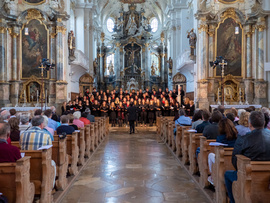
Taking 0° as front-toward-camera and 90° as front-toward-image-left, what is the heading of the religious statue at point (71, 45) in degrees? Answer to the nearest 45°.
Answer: approximately 315°

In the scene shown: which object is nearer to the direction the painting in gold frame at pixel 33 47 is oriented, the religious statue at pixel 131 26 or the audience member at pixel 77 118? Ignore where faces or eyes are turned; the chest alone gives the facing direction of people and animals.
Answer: the audience member

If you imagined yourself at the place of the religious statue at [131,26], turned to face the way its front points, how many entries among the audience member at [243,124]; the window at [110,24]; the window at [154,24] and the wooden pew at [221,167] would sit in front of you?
2

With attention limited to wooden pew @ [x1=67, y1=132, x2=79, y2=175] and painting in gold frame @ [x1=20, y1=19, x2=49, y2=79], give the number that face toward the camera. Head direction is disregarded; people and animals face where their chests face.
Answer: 1

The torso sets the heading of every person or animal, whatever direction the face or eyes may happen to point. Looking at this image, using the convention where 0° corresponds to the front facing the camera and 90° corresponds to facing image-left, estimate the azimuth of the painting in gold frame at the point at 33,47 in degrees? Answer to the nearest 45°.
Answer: approximately 0°

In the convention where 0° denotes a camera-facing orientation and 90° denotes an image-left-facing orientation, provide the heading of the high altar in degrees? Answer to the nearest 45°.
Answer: approximately 0°

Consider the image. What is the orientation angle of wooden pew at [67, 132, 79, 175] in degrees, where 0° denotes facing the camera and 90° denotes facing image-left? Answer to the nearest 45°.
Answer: approximately 180°

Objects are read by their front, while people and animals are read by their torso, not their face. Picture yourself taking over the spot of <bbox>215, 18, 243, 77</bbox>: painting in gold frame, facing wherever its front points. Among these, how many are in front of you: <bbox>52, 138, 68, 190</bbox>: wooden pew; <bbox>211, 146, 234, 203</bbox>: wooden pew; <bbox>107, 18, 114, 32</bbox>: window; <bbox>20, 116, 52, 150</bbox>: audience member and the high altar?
3

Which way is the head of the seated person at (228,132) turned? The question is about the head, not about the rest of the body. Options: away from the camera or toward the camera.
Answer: away from the camera

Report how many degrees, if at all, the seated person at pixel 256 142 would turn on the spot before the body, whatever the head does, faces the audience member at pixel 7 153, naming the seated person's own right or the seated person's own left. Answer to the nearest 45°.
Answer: approximately 45° to the seated person's own left

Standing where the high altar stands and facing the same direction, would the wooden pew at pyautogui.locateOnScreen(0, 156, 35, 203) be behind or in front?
in front

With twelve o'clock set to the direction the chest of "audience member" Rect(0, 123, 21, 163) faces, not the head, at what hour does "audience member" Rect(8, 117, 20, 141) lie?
"audience member" Rect(8, 117, 20, 141) is roughly at 12 o'clock from "audience member" Rect(0, 123, 21, 163).

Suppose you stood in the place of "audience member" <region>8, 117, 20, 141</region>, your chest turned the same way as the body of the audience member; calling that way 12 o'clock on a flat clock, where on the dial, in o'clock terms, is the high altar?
The high altar is roughly at 1 o'clock from the audience member.

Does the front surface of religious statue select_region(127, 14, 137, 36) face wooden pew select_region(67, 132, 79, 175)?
yes

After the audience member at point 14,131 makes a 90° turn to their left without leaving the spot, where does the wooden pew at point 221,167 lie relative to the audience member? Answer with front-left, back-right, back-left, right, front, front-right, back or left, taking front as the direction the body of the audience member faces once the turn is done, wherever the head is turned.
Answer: back-left

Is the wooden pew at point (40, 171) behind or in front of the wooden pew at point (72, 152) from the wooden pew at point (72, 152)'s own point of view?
behind

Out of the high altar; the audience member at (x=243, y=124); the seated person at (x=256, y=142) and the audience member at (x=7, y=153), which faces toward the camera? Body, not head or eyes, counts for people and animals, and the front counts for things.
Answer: the high altar

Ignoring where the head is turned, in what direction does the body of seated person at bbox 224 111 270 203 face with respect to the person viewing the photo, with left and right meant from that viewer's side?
facing away from the viewer and to the left of the viewer

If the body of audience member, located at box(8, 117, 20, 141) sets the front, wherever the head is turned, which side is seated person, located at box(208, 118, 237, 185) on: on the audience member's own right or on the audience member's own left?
on the audience member's own right

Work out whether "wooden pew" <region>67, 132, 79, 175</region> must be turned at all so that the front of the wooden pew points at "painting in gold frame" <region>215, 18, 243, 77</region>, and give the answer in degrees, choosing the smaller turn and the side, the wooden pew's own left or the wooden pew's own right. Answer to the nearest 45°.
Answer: approximately 45° to the wooden pew's own right

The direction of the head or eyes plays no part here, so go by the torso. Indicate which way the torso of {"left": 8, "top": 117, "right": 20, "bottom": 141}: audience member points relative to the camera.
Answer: away from the camera
